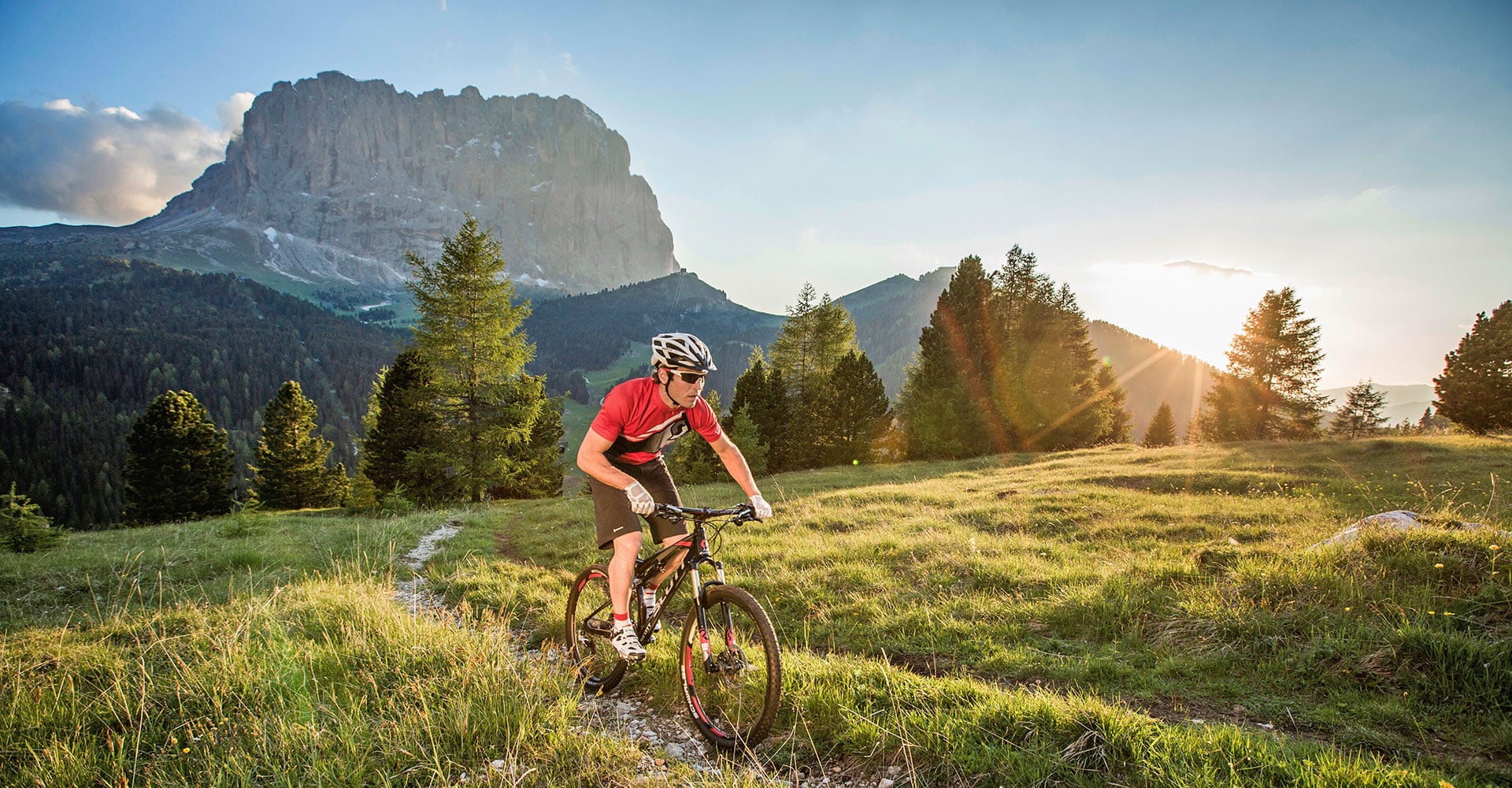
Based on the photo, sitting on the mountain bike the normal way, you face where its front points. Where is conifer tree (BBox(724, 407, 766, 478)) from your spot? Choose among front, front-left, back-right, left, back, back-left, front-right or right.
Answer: back-left

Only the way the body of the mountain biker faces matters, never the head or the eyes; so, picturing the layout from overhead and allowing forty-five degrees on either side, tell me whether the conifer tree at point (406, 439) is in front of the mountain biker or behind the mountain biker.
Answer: behind

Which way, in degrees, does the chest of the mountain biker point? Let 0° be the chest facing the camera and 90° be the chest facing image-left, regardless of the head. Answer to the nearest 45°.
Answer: approximately 315°

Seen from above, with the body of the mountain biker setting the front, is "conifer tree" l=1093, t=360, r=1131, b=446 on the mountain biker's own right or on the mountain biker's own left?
on the mountain biker's own left

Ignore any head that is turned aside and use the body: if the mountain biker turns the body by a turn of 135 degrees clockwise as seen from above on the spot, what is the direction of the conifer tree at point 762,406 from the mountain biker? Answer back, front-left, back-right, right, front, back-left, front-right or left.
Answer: right

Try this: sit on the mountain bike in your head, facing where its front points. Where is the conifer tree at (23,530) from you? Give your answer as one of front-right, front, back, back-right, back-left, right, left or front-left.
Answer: back

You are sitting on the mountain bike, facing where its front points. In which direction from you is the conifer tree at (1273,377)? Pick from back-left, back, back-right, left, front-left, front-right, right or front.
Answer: left

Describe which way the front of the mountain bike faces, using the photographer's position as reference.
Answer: facing the viewer and to the right of the viewer

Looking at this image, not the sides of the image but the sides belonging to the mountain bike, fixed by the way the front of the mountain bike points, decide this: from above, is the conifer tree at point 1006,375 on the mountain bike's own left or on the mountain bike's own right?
on the mountain bike's own left
